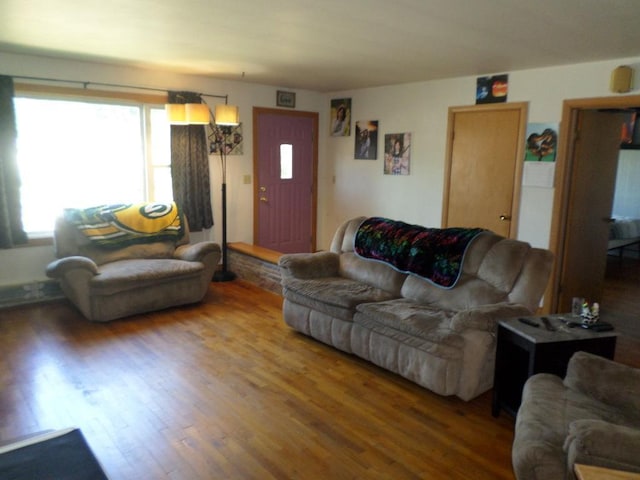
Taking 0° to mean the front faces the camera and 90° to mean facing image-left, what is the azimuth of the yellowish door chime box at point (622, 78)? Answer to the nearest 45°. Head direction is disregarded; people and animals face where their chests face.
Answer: approximately 45°

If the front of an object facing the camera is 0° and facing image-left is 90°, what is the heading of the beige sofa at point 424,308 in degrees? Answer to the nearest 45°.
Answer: approximately 45°

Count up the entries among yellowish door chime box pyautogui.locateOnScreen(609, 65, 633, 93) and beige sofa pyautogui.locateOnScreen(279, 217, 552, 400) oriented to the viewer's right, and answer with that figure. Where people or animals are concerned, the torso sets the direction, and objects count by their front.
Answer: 0

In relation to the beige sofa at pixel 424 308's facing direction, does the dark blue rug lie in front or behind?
in front

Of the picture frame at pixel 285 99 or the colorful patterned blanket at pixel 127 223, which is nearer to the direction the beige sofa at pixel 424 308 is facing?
the colorful patterned blanket

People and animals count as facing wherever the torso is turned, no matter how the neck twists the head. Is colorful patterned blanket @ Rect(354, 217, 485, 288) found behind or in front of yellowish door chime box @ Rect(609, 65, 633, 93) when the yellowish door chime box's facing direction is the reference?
in front

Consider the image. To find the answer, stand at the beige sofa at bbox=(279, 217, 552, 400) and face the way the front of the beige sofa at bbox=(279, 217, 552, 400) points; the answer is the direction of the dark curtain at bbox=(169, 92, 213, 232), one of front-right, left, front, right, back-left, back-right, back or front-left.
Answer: right

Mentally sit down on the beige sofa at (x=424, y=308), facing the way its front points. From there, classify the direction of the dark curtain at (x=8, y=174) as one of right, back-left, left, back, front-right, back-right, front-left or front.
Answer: front-right

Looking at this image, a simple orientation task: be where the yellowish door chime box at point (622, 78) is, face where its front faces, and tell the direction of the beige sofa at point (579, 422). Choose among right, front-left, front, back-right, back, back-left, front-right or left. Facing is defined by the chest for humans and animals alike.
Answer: front-left
